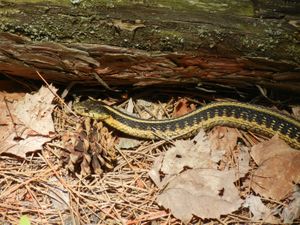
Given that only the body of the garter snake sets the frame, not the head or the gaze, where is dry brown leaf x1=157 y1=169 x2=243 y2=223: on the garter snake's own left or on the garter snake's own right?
on the garter snake's own left

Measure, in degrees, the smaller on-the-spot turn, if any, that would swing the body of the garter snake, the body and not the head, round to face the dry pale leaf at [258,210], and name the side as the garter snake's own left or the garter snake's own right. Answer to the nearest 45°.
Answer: approximately 135° to the garter snake's own left

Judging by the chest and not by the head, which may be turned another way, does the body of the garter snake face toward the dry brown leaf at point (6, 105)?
yes

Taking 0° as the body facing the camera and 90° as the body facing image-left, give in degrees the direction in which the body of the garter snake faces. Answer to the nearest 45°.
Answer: approximately 90°

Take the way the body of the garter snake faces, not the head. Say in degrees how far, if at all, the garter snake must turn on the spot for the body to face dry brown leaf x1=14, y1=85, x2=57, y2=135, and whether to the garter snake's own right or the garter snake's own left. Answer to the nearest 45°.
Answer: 0° — it already faces it
